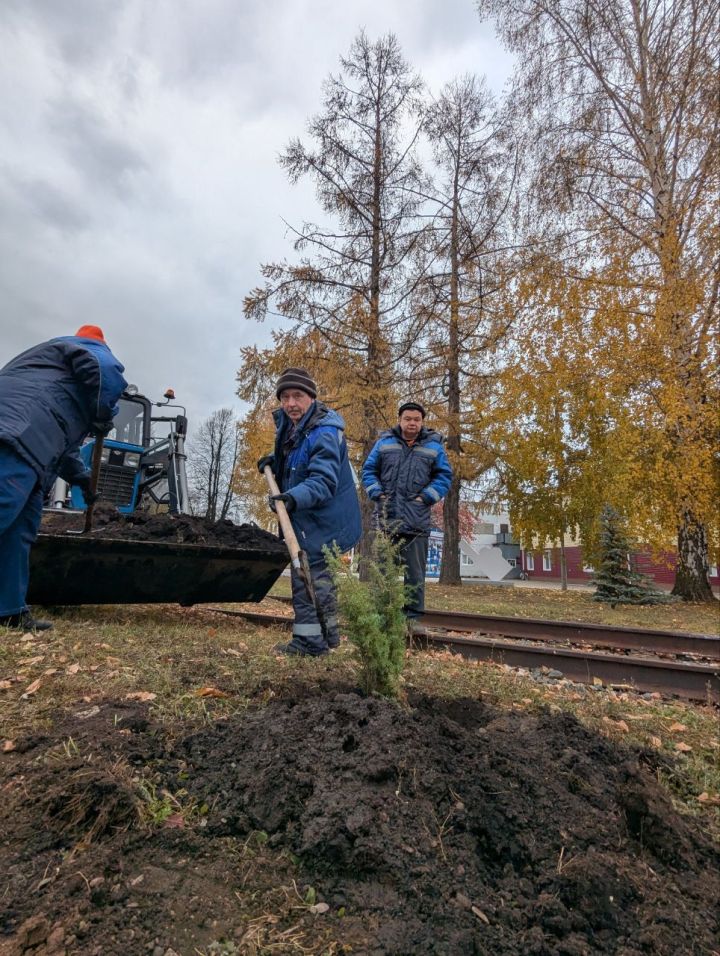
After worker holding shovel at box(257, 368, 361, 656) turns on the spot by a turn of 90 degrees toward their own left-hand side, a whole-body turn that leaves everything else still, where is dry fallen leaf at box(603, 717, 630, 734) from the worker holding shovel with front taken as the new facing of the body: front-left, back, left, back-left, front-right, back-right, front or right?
front

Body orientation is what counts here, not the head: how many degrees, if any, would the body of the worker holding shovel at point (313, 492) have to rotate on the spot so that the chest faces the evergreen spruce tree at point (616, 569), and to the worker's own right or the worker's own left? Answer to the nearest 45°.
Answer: approximately 180°

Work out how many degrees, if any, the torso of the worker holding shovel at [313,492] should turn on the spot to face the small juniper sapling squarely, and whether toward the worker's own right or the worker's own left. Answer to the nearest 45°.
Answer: approximately 45° to the worker's own left

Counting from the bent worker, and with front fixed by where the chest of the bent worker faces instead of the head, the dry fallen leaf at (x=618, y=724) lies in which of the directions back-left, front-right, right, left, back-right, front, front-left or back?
front-right

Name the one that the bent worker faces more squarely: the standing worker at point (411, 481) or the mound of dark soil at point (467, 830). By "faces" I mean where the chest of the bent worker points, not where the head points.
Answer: the standing worker

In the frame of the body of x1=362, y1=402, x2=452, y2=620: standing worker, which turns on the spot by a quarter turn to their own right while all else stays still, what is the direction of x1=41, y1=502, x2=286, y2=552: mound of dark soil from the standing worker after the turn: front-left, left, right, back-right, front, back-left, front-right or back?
front

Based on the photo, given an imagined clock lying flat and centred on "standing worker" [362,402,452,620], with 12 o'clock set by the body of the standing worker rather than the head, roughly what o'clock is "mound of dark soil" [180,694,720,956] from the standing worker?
The mound of dark soil is roughly at 12 o'clock from the standing worker.

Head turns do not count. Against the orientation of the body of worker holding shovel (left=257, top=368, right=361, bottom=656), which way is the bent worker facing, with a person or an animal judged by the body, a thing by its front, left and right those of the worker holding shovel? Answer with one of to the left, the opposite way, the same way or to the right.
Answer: the opposite way
